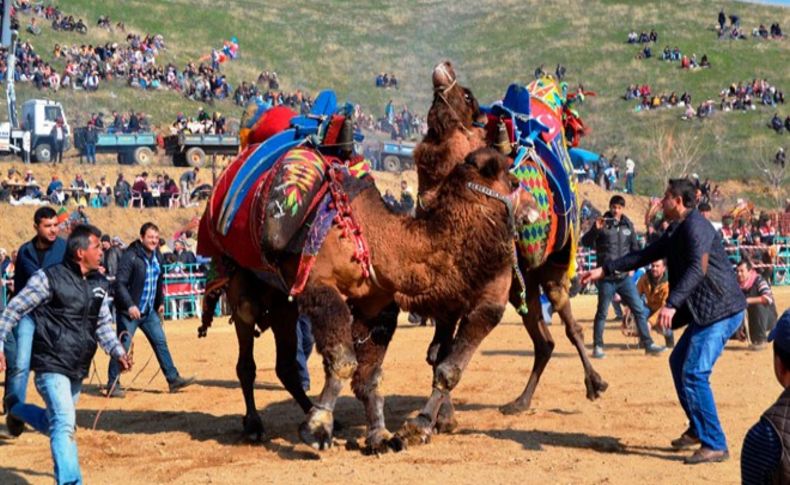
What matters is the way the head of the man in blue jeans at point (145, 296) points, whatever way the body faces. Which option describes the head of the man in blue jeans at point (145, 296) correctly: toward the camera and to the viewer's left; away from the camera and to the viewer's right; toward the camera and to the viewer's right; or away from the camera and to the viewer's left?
toward the camera and to the viewer's right

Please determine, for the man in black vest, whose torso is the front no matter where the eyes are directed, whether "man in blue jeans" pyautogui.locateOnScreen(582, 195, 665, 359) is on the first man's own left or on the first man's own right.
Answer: on the first man's own left

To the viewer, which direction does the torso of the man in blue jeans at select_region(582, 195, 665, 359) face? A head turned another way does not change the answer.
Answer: toward the camera

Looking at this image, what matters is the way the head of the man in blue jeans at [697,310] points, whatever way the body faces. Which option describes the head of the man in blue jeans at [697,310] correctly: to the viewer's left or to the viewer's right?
to the viewer's left

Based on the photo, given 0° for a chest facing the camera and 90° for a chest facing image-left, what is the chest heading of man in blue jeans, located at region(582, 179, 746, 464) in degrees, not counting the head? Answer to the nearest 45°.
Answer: approximately 90°

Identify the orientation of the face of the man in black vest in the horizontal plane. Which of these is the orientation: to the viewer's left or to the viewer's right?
to the viewer's right

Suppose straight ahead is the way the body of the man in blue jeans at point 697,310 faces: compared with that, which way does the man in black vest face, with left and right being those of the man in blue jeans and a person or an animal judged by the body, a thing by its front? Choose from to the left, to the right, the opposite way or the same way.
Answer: the opposite way

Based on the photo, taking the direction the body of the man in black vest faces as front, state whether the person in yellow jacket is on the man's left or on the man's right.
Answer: on the man's left

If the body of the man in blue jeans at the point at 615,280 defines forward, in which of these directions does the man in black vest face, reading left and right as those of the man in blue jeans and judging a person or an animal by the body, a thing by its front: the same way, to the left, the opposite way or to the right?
to the left

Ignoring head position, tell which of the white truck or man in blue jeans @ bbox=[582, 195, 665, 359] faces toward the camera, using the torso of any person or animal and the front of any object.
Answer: the man in blue jeans

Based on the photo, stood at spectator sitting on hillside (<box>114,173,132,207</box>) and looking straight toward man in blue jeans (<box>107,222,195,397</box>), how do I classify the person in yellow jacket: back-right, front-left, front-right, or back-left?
front-left

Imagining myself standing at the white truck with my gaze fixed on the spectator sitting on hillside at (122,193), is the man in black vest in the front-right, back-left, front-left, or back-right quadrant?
front-right

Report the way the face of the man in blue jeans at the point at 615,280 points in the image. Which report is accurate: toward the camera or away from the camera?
toward the camera

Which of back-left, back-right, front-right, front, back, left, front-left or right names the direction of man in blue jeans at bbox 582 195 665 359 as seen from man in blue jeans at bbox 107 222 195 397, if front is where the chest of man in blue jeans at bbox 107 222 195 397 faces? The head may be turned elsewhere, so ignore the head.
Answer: front-left

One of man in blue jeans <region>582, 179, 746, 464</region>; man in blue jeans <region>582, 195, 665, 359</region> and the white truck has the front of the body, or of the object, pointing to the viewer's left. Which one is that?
man in blue jeans <region>582, 179, 746, 464</region>
